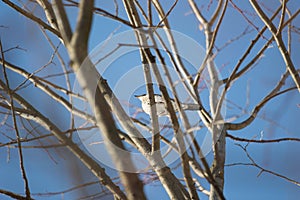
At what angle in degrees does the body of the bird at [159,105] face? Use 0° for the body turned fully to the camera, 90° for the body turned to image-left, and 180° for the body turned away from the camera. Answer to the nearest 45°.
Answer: approximately 90°
